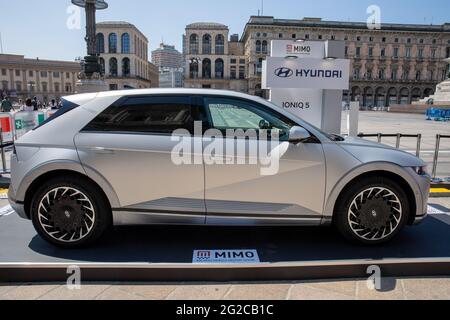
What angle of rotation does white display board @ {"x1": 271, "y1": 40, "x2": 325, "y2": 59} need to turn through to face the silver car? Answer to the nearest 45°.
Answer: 0° — it already faces it

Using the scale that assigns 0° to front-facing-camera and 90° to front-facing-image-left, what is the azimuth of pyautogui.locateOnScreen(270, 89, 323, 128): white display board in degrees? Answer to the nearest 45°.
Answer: approximately 0°

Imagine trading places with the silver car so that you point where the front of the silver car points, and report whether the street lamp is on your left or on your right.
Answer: on your left

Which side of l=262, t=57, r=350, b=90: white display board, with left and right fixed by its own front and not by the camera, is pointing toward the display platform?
front

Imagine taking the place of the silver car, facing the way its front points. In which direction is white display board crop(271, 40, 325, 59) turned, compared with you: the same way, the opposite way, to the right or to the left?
to the right

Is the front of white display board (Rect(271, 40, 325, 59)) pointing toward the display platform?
yes

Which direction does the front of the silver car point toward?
to the viewer's right

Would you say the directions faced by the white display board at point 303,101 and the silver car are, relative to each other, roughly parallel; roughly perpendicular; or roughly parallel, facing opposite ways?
roughly perpendicular

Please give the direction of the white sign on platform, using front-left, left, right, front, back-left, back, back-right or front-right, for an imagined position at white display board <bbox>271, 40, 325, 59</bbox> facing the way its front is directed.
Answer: front

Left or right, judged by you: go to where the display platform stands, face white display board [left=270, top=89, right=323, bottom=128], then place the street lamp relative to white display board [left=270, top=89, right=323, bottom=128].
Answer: left
